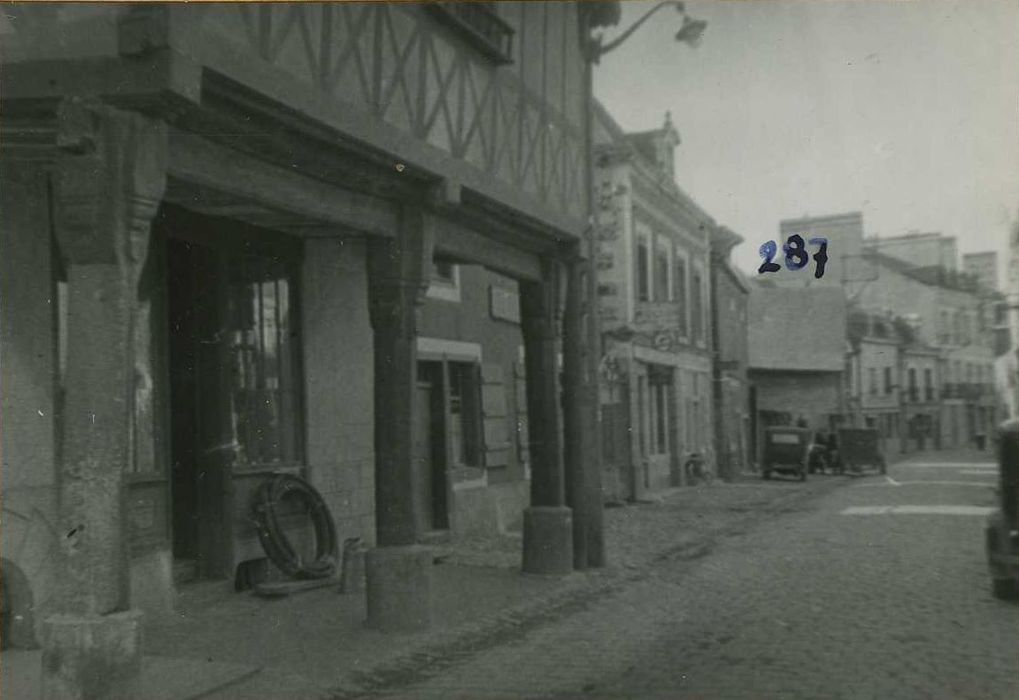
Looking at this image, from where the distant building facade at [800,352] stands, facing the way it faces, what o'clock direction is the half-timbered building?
The half-timbered building is roughly at 12 o'clock from the distant building facade.

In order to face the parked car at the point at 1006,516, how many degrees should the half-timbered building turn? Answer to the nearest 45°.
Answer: approximately 45° to its left

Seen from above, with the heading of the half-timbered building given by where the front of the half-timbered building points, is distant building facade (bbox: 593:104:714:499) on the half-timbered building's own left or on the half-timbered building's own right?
on the half-timbered building's own left

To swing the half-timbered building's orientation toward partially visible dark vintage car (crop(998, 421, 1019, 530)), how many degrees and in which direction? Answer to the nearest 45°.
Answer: approximately 45° to its left

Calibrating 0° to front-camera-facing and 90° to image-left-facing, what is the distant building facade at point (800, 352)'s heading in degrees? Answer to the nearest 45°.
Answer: approximately 0°

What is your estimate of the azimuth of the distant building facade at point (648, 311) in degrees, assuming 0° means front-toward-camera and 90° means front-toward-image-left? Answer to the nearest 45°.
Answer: approximately 315°

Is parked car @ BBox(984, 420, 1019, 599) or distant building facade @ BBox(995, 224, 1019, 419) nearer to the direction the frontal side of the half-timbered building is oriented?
the parked car

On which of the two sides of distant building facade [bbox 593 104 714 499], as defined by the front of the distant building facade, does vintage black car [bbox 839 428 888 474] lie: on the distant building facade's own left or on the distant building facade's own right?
on the distant building facade's own left
